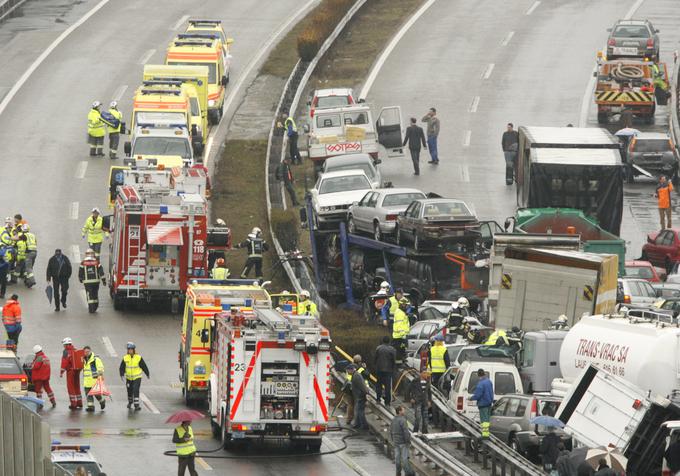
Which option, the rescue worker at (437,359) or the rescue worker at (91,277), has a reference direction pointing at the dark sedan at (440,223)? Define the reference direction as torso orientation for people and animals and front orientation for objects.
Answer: the rescue worker at (437,359)

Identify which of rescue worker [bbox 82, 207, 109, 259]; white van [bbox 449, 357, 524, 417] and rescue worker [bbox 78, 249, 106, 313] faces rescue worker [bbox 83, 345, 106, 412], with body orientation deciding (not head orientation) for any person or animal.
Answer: rescue worker [bbox 82, 207, 109, 259]

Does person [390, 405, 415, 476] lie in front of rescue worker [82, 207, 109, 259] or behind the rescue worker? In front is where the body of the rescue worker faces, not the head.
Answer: in front

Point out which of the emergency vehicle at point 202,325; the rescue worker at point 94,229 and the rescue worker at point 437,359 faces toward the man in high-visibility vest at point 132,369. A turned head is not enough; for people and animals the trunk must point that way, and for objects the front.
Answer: the rescue worker at point 94,229

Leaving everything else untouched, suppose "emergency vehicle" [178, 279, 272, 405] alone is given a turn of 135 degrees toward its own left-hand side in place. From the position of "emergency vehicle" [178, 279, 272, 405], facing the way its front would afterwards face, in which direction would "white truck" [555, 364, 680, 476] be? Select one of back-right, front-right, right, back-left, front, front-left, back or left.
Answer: left

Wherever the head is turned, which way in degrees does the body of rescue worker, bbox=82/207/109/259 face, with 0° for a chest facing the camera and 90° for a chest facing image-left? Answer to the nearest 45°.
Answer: approximately 0°

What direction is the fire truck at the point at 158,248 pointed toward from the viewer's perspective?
away from the camera

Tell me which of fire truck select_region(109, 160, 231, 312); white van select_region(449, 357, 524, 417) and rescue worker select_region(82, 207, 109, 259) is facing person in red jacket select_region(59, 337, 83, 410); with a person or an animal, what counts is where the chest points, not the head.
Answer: the rescue worker

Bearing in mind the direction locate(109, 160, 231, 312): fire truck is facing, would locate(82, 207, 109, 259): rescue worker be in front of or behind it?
in front
